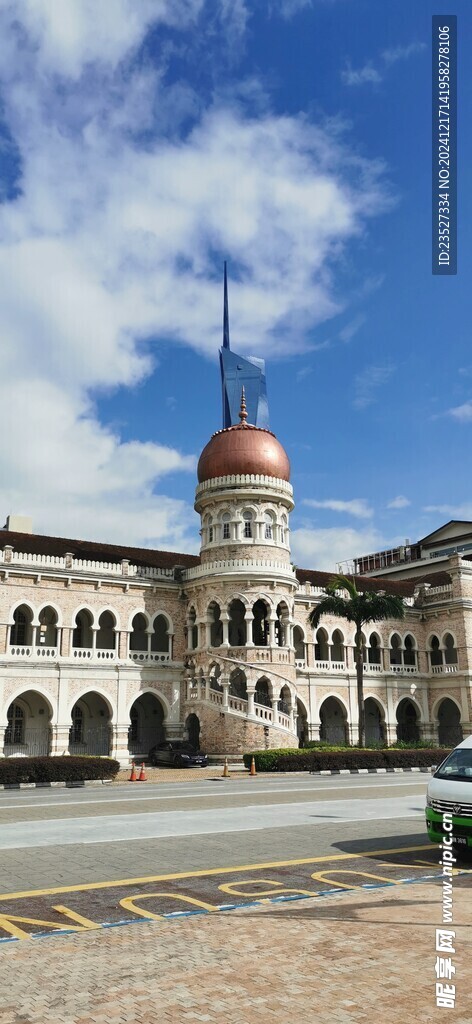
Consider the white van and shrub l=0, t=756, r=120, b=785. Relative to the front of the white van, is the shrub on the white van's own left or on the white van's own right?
on the white van's own right

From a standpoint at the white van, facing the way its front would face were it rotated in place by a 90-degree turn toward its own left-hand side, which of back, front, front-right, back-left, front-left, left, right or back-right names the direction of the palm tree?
back-left

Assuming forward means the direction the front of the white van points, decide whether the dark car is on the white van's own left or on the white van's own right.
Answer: on the white van's own right

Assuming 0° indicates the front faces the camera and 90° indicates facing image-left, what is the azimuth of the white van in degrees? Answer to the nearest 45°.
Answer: approximately 45°

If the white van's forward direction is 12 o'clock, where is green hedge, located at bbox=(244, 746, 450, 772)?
The green hedge is roughly at 4 o'clock from the white van.

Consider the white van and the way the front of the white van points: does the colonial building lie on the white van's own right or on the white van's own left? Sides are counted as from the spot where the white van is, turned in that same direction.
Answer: on the white van's own right
